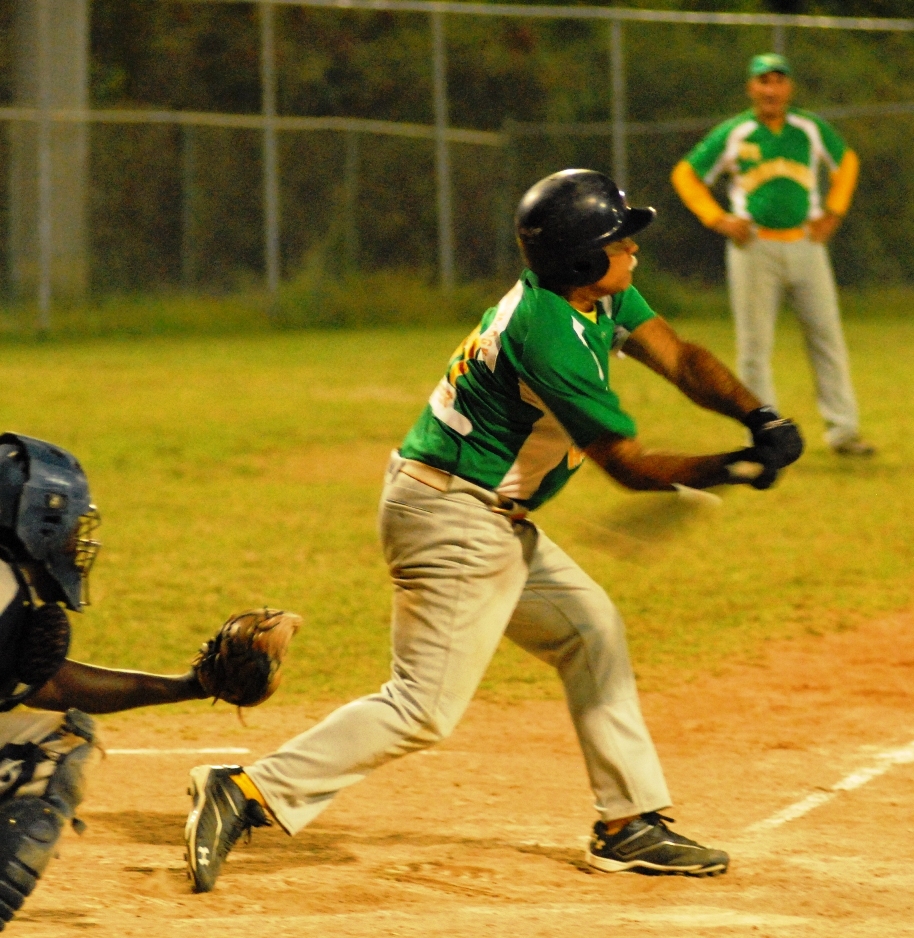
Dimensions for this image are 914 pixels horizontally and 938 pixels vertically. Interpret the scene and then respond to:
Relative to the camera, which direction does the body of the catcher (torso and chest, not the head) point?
to the viewer's right

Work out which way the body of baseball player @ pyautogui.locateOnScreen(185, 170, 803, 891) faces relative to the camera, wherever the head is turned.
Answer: to the viewer's right

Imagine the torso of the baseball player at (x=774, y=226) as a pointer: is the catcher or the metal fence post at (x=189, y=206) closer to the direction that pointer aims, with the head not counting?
the catcher

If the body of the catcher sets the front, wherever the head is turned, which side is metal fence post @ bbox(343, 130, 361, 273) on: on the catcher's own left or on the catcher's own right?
on the catcher's own left

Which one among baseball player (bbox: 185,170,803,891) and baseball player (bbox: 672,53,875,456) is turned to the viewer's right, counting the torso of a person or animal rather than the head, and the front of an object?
baseball player (bbox: 185,170,803,891)

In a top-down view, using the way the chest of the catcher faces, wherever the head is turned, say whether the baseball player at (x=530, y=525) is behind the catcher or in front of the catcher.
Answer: in front

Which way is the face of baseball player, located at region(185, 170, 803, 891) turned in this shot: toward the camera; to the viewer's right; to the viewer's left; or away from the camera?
to the viewer's right

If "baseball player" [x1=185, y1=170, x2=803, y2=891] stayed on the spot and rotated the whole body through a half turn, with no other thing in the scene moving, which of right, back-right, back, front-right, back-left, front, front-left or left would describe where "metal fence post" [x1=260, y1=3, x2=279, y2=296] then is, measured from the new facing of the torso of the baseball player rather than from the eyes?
right

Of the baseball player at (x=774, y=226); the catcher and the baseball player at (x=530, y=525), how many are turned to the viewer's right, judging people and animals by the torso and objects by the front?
2

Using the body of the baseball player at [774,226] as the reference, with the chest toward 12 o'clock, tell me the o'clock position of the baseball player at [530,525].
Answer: the baseball player at [530,525] is roughly at 12 o'clock from the baseball player at [774,226].

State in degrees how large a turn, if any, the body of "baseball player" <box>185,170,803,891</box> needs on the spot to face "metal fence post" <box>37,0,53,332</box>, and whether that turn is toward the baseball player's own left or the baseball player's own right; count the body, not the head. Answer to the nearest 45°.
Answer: approximately 90° to the baseball player's own left

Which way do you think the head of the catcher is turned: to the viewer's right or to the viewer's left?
to the viewer's right

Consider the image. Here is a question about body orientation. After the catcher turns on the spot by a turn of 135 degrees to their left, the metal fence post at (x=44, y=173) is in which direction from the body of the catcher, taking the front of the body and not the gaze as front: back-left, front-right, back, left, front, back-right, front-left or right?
front-right

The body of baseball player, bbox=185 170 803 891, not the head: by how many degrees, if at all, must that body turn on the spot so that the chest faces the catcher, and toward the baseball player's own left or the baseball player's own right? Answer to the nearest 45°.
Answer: approximately 135° to the baseball player's own right
